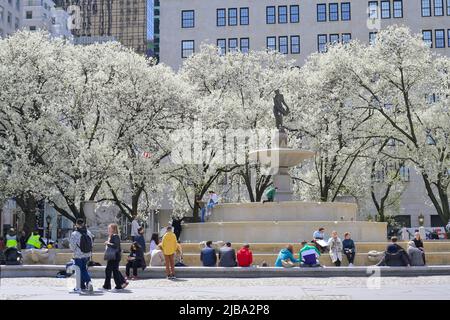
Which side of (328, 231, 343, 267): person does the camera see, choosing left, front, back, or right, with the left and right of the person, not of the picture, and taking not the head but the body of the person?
front

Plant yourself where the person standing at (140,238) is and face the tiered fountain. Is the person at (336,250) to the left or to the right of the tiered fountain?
right

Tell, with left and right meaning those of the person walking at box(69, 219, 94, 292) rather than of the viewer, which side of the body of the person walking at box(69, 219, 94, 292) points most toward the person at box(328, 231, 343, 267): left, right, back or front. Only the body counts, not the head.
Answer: right

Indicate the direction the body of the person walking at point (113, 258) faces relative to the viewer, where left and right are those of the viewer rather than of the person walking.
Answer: facing to the left of the viewer

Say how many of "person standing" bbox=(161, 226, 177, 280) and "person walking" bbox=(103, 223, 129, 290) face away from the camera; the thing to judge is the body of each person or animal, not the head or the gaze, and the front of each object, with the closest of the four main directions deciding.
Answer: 1

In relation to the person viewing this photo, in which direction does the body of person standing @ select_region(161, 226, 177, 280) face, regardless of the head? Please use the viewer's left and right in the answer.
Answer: facing away from the viewer

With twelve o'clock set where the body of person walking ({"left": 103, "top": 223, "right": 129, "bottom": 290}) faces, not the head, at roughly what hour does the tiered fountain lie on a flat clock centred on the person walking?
The tiered fountain is roughly at 4 o'clock from the person walking.

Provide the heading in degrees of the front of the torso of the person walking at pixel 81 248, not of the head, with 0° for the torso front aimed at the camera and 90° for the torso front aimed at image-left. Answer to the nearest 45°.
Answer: approximately 135°

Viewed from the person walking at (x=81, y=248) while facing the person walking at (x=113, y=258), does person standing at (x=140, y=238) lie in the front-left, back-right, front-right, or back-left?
front-left

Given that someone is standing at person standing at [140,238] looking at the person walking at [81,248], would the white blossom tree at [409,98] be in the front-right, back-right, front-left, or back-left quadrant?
back-left

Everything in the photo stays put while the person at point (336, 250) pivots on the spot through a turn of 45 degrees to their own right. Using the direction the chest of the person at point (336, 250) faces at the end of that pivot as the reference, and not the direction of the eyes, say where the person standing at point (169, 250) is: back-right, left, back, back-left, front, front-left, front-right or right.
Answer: front

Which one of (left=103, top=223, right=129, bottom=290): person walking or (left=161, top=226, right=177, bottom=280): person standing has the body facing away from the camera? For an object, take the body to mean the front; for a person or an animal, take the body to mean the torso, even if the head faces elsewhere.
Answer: (left=161, top=226, right=177, bottom=280): person standing

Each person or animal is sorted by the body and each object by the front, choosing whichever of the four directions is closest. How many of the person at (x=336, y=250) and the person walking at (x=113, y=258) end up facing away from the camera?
0
